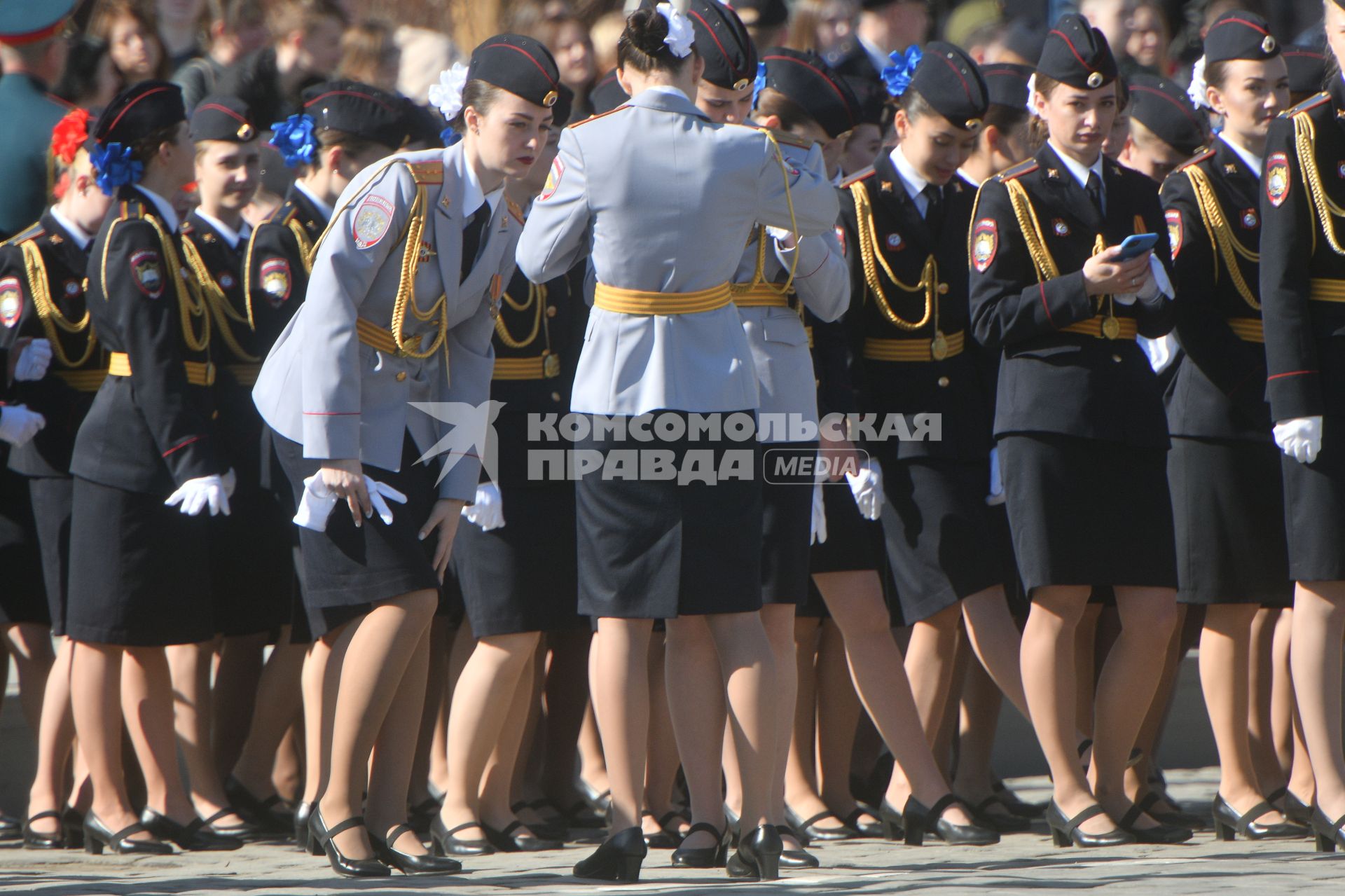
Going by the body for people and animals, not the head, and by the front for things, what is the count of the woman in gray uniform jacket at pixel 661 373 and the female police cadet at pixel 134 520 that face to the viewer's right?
1

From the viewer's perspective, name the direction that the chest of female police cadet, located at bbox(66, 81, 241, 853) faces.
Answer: to the viewer's right

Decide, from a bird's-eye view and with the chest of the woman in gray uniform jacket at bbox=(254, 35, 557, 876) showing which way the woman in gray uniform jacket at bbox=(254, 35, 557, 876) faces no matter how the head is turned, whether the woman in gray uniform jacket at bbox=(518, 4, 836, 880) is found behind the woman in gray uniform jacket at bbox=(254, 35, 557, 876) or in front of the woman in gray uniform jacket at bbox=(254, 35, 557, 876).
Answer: in front

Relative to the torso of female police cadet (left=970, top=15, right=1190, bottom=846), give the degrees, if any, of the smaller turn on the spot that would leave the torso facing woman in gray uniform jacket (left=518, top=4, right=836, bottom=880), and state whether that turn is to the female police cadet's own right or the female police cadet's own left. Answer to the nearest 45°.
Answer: approximately 90° to the female police cadet's own right

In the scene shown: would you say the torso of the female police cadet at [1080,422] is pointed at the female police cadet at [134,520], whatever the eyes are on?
no

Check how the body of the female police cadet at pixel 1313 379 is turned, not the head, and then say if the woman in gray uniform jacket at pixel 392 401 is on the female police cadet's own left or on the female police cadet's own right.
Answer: on the female police cadet's own right

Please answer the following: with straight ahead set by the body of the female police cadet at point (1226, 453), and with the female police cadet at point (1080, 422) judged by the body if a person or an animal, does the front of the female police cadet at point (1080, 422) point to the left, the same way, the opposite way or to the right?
the same way

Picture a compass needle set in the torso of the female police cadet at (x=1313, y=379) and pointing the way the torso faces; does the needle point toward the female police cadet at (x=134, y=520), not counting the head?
no

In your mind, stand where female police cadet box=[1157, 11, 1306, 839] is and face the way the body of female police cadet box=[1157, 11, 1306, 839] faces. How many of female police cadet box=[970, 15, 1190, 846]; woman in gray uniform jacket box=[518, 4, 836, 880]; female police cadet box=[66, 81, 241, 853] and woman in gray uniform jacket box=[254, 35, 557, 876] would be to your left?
0

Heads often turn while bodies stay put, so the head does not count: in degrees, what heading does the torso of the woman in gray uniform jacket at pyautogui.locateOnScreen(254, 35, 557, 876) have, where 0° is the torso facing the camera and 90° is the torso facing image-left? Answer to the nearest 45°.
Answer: approximately 315°

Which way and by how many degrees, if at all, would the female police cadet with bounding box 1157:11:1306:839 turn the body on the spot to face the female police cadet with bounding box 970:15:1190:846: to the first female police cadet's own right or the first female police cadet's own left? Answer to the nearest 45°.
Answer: approximately 90° to the first female police cadet's own right

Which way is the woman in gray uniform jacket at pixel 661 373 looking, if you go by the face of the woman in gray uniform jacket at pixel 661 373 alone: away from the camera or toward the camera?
away from the camera

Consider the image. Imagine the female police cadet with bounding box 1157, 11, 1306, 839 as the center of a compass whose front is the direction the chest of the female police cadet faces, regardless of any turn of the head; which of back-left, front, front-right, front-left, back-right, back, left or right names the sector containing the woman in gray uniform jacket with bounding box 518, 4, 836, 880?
right

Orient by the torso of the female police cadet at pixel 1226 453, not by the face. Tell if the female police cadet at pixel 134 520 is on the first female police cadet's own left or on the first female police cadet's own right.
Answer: on the first female police cadet's own right

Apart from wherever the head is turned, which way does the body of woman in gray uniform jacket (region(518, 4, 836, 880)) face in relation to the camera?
away from the camera
